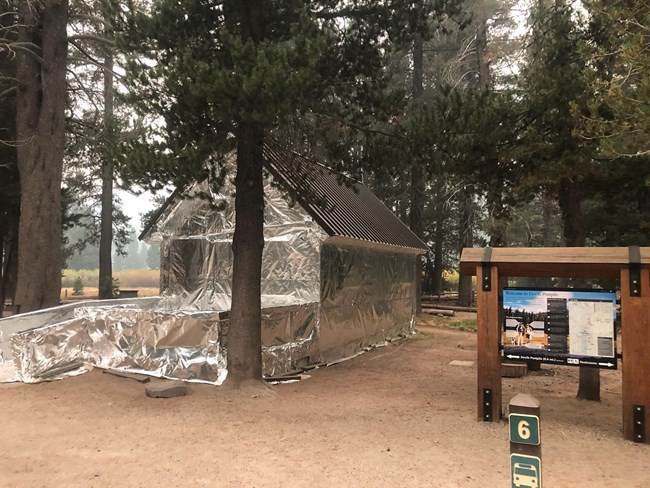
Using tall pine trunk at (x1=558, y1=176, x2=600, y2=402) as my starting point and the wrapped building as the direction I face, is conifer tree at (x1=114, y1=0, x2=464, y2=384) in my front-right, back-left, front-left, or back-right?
front-left

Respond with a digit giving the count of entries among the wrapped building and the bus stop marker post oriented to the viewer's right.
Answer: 0

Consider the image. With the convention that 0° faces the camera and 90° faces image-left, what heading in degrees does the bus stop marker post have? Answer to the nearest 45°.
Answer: approximately 0°

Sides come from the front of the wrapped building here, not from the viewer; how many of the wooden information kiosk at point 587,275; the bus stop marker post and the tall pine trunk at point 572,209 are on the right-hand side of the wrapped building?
0

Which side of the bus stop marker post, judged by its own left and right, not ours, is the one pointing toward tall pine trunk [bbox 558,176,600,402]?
back

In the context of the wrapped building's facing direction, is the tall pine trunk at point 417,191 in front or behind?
behind

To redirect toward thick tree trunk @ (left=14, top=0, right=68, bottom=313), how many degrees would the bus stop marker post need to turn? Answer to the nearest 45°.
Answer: approximately 135° to its right

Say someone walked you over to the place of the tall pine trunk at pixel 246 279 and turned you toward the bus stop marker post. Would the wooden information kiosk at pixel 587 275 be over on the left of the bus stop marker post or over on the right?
left

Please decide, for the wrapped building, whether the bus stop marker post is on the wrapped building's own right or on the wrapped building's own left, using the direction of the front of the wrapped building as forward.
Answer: on the wrapped building's own left

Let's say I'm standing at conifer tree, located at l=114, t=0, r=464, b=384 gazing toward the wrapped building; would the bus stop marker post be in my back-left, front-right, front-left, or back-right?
back-right

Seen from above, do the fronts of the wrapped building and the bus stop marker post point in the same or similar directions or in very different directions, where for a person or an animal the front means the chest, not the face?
same or similar directions
